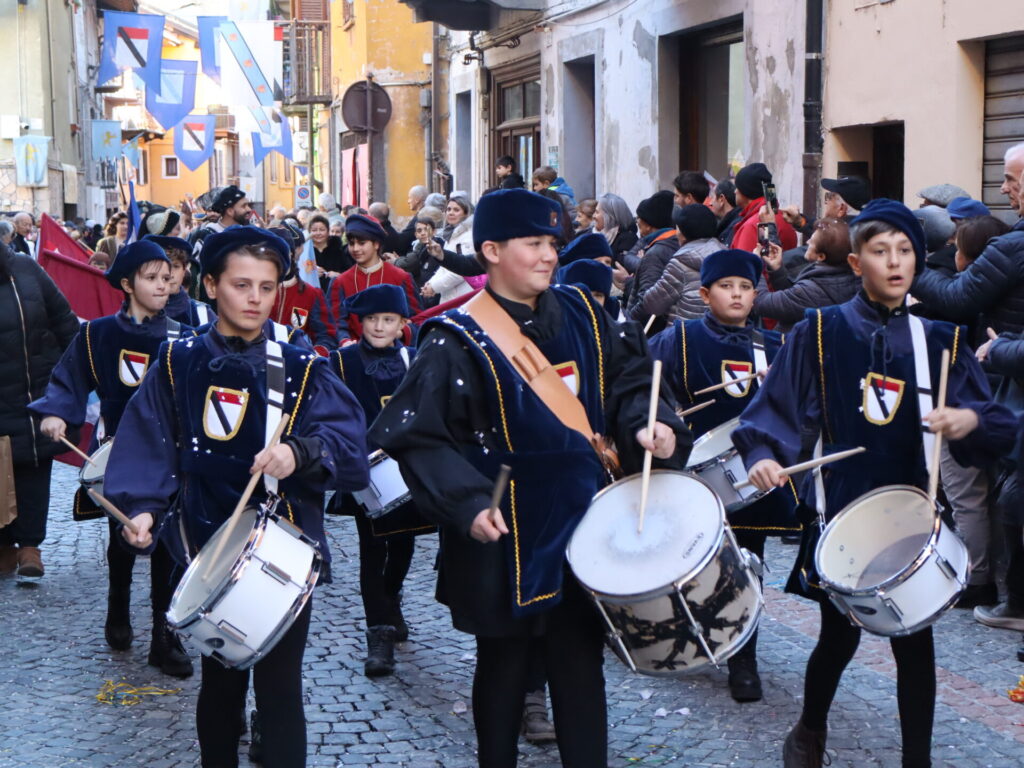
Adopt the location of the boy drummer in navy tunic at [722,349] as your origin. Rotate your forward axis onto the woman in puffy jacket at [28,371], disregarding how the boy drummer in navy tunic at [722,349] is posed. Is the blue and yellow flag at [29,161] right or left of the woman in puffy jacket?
right

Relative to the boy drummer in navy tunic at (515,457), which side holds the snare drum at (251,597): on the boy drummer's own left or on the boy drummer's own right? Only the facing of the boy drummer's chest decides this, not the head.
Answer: on the boy drummer's own right

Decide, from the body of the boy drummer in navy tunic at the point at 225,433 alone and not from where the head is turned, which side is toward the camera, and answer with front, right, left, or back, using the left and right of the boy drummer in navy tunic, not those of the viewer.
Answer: front

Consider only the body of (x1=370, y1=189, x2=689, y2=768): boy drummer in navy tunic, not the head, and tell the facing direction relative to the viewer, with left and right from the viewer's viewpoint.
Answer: facing the viewer and to the right of the viewer

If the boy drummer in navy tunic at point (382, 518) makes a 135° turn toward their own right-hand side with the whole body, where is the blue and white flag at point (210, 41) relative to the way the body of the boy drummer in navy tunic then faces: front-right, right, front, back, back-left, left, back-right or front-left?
front-right

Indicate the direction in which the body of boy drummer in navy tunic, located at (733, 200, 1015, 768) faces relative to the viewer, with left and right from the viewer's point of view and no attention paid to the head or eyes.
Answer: facing the viewer

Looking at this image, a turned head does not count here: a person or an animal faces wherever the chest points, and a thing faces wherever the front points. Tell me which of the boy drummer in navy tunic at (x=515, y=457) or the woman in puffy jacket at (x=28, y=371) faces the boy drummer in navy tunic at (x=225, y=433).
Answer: the woman in puffy jacket

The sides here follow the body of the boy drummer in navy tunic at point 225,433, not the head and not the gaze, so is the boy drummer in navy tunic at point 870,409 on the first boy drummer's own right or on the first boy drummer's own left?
on the first boy drummer's own left

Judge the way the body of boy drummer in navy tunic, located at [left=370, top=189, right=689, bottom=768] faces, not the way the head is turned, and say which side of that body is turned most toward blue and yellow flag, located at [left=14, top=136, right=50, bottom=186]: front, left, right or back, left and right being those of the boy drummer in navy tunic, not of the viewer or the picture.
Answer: back

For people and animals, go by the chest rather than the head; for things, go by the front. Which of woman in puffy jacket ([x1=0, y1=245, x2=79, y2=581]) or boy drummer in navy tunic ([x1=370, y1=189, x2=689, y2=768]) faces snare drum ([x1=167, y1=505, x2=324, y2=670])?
the woman in puffy jacket

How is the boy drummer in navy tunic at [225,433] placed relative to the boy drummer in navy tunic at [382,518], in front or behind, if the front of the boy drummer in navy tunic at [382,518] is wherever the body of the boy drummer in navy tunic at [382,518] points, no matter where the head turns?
in front

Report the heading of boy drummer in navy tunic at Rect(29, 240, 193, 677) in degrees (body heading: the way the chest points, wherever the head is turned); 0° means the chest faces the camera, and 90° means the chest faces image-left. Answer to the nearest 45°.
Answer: approximately 315°

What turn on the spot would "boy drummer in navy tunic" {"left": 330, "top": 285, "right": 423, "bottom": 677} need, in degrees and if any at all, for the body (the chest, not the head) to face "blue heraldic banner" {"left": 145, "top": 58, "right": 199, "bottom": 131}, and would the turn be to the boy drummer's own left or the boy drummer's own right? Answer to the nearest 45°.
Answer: approximately 180°
